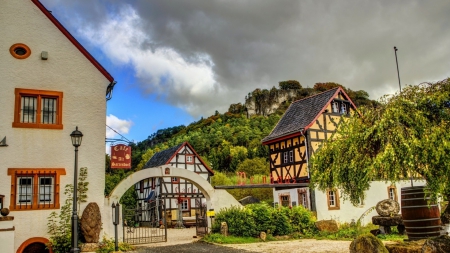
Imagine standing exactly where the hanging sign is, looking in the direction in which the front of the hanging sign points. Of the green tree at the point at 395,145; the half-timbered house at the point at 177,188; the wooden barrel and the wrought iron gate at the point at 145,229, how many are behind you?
2

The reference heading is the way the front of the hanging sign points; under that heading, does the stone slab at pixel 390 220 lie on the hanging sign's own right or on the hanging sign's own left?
on the hanging sign's own left

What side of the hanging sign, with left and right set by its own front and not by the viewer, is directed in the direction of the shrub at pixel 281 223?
left

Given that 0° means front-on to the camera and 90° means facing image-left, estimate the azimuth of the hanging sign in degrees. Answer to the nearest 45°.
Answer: approximately 0°

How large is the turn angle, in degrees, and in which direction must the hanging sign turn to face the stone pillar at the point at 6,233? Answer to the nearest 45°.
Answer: approximately 45° to its right

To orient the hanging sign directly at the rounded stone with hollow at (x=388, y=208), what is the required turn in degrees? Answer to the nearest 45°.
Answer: approximately 90° to its left

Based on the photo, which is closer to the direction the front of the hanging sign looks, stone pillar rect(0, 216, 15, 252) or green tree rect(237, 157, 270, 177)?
the stone pillar

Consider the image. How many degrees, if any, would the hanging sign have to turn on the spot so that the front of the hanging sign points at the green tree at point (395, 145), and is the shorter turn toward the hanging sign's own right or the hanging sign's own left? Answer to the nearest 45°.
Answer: approximately 45° to the hanging sign's own left

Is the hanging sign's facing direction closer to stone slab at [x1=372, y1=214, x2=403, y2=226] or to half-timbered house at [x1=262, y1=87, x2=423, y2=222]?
the stone slab

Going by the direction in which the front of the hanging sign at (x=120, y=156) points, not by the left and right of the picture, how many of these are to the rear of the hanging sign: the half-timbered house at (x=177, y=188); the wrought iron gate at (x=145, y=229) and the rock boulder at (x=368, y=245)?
2

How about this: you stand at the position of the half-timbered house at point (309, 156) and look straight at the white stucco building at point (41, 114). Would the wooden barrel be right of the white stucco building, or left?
left

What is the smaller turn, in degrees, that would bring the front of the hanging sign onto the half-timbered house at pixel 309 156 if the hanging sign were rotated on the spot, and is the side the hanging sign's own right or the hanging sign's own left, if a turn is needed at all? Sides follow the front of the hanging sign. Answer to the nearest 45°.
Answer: approximately 135° to the hanging sign's own left
